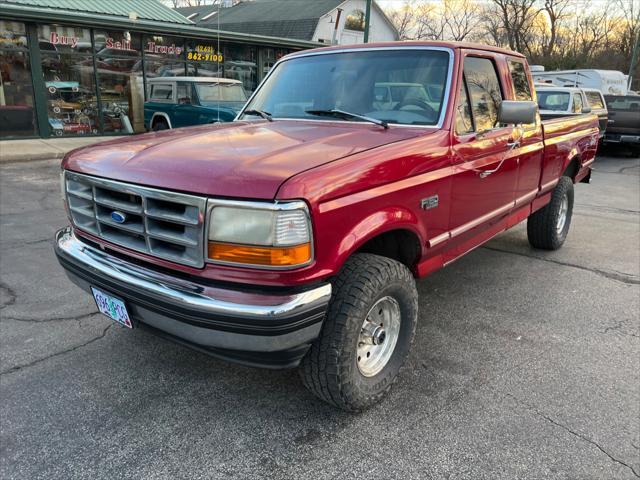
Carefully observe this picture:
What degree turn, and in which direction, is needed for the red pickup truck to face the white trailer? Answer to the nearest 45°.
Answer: approximately 180°

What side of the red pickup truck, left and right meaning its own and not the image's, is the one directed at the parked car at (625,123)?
back

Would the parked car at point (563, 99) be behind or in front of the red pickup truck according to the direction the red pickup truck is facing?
behind

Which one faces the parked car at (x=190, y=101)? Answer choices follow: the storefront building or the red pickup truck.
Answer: the storefront building

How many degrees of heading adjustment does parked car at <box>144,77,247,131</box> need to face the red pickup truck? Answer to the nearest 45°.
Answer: approximately 45° to its right

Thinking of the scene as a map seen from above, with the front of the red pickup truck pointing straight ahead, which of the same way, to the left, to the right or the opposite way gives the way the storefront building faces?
to the left

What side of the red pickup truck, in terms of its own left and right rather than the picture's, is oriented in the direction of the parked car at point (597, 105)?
back

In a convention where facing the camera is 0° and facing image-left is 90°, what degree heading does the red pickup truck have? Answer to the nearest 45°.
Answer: approximately 45°

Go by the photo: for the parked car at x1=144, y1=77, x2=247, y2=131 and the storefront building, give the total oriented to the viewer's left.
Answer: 0

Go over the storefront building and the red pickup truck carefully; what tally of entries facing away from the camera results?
0

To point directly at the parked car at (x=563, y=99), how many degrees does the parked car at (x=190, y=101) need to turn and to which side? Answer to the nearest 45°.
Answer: approximately 45° to its left

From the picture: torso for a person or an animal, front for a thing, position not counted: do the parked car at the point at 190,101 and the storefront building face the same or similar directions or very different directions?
same or similar directions

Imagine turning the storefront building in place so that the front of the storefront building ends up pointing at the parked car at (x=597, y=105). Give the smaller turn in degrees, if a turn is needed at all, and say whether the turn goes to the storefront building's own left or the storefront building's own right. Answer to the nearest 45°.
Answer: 0° — it already faces it

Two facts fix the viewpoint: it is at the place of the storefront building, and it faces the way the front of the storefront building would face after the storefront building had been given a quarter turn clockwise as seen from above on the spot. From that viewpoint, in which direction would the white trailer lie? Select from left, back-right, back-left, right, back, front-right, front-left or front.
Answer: back-left

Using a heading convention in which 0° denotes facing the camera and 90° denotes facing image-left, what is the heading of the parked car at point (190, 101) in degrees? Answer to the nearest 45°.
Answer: approximately 315°

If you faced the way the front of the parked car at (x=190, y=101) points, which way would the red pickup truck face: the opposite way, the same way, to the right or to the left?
to the right

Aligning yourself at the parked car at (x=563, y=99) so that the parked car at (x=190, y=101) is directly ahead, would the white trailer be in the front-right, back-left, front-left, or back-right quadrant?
back-right
